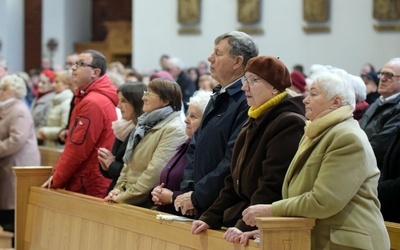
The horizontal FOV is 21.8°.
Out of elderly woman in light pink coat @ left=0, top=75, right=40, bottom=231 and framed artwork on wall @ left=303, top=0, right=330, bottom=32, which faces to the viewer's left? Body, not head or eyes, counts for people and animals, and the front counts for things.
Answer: the elderly woman in light pink coat

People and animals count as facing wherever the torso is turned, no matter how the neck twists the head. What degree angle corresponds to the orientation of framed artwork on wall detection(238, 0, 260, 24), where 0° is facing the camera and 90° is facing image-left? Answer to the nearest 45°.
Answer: approximately 0°

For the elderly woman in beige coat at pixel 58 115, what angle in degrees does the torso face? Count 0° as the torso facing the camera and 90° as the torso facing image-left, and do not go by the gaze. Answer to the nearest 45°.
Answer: approximately 90°

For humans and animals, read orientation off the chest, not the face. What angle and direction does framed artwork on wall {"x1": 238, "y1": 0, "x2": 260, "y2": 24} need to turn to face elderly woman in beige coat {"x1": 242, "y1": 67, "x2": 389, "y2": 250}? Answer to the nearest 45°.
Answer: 0° — it already faces them

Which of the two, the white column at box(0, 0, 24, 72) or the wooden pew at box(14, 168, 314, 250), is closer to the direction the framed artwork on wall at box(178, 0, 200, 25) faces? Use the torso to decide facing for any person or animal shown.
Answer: the wooden pew

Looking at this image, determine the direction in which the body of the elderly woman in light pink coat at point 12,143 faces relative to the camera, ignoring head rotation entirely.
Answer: to the viewer's left

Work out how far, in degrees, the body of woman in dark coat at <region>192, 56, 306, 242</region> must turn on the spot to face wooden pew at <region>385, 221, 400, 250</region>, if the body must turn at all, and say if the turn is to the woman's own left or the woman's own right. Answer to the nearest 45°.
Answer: approximately 135° to the woman's own left

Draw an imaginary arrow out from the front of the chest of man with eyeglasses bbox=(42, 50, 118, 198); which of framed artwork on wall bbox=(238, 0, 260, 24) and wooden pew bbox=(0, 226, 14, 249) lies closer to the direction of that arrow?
the wooden pew

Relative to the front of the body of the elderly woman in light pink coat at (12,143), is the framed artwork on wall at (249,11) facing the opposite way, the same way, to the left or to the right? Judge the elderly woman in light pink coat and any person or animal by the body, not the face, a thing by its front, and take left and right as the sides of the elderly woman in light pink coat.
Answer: to the left

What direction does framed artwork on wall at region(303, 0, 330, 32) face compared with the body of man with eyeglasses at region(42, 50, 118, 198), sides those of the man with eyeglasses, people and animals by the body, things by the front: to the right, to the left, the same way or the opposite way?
to the left
